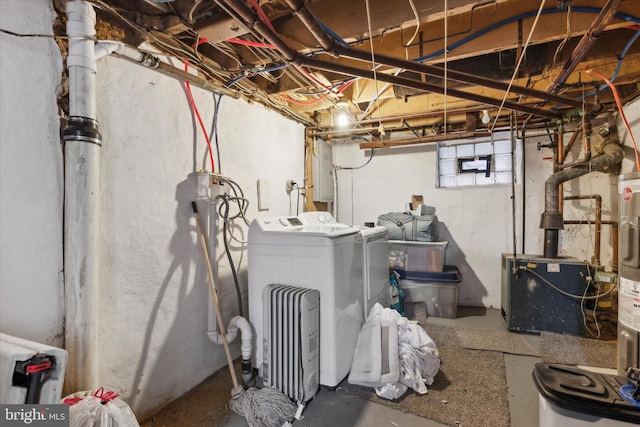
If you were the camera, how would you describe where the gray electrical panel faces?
facing the viewer and to the right of the viewer

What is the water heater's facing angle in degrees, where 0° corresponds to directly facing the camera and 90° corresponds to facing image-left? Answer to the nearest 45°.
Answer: approximately 45°

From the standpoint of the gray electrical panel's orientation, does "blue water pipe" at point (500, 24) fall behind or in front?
in front

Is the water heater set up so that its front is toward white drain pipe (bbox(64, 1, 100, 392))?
yes

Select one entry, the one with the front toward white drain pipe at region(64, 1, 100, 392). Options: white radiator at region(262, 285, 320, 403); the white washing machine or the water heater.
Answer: the water heater

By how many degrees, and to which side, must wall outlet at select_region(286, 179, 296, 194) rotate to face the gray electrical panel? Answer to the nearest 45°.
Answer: approximately 90° to its left

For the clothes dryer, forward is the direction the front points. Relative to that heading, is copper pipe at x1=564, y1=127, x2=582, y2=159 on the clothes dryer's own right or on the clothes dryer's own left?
on the clothes dryer's own left
